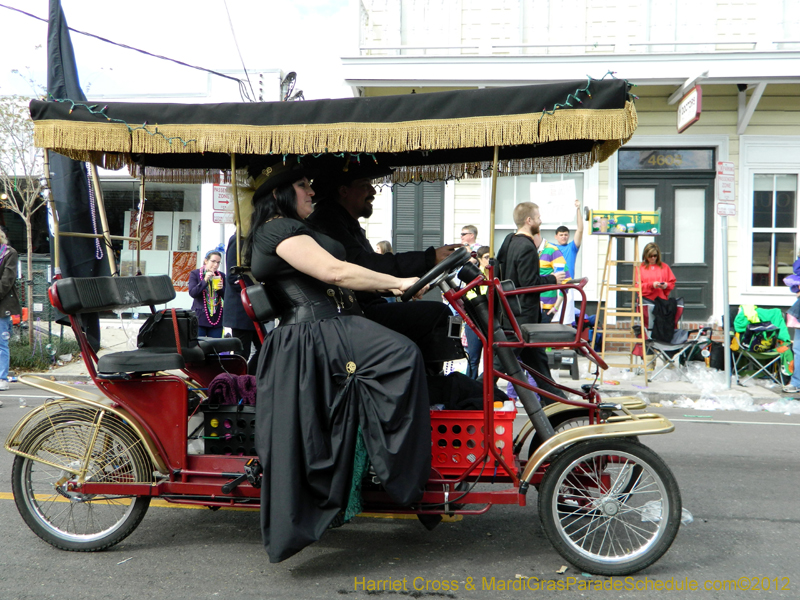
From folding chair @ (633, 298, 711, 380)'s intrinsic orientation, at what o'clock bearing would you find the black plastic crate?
The black plastic crate is roughly at 2 o'clock from the folding chair.

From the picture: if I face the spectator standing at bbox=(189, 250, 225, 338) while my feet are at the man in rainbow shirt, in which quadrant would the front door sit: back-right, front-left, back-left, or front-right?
back-right

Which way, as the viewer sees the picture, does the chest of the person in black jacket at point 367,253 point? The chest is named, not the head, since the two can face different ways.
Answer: to the viewer's right

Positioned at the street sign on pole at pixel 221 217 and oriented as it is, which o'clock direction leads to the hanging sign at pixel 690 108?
the hanging sign at pixel 690 108 is roughly at 9 o'clock from the street sign on pole at pixel 221 217.

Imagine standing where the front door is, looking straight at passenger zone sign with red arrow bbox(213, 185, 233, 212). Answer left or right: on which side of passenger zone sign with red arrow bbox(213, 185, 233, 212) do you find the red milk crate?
left

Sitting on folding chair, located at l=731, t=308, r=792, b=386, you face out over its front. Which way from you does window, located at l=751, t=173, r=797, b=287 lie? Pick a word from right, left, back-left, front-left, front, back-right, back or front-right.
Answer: back

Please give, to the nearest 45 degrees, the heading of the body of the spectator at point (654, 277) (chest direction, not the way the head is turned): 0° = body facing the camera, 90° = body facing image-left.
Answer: approximately 0°

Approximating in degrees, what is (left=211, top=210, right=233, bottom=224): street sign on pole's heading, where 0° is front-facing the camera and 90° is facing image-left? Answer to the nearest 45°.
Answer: approximately 0°

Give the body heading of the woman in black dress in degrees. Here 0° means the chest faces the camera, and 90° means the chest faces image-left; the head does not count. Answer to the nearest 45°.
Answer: approximately 270°
